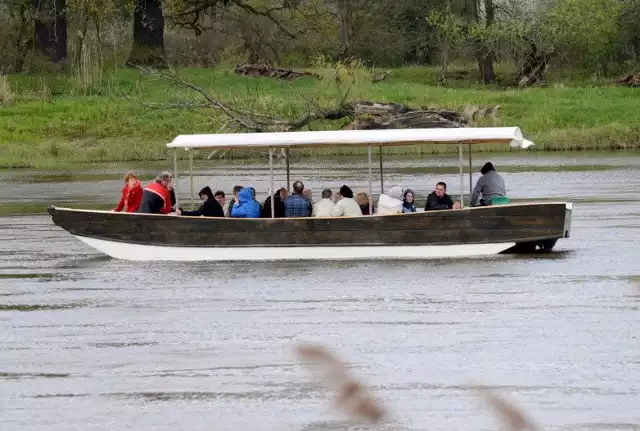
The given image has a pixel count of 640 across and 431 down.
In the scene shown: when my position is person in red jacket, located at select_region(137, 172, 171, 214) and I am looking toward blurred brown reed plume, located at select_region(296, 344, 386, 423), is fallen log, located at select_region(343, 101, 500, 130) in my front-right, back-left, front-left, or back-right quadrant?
back-left

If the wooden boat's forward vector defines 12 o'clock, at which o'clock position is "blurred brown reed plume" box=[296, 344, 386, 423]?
The blurred brown reed plume is roughly at 9 o'clock from the wooden boat.

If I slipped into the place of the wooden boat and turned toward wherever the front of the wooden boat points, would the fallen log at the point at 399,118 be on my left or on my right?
on my right

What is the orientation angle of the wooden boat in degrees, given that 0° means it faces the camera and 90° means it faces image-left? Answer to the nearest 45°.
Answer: approximately 90°

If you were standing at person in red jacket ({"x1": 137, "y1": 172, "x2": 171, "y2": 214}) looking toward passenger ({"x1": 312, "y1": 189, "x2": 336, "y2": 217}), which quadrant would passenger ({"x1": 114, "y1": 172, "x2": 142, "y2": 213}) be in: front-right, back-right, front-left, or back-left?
back-left
